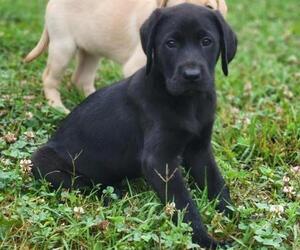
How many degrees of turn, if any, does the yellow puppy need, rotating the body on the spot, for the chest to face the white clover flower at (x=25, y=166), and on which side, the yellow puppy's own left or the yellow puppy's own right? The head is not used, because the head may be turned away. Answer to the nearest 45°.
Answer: approximately 90° to the yellow puppy's own right

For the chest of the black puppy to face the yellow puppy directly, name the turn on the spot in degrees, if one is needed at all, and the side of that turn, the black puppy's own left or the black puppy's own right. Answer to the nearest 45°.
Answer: approximately 135° to the black puppy's own left

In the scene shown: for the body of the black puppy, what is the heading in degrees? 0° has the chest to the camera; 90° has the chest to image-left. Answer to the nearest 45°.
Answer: approximately 315°

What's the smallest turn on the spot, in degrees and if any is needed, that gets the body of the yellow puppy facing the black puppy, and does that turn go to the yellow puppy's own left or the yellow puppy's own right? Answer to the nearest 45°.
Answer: approximately 90° to the yellow puppy's own right

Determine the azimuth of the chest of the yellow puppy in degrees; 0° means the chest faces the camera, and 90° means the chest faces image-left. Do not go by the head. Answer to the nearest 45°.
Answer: approximately 270°
